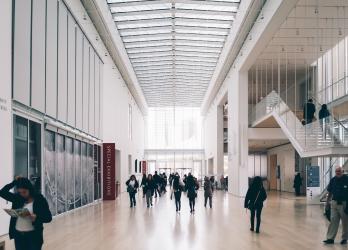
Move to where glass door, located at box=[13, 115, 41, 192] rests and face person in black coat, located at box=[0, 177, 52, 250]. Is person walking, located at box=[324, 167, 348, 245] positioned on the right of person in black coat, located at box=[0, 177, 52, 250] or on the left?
left

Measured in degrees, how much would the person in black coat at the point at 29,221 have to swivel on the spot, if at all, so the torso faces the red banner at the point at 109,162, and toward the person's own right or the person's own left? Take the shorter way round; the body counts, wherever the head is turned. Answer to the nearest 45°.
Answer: approximately 135° to the person's own right

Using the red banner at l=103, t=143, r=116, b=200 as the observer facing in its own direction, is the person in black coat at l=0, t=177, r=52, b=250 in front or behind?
in front

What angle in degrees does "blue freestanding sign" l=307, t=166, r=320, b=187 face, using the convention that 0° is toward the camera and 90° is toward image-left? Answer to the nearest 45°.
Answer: approximately 0°

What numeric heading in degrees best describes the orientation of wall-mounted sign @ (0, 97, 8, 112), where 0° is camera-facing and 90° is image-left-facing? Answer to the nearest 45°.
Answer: approximately 315°

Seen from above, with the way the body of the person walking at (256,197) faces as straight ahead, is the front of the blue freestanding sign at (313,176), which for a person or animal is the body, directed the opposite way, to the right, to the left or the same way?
the opposite way

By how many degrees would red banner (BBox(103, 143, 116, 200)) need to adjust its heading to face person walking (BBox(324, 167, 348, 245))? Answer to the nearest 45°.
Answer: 0° — it already faces them

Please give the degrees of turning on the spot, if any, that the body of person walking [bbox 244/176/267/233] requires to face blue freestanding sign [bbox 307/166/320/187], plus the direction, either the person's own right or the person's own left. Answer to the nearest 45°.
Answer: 0° — they already face it

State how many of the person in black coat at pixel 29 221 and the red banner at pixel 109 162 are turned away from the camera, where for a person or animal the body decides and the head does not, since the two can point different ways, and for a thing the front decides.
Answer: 0

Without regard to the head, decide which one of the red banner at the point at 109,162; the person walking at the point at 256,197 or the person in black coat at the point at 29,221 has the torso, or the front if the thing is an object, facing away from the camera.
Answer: the person walking

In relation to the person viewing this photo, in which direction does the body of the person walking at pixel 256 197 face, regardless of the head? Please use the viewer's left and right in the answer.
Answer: facing away from the viewer
